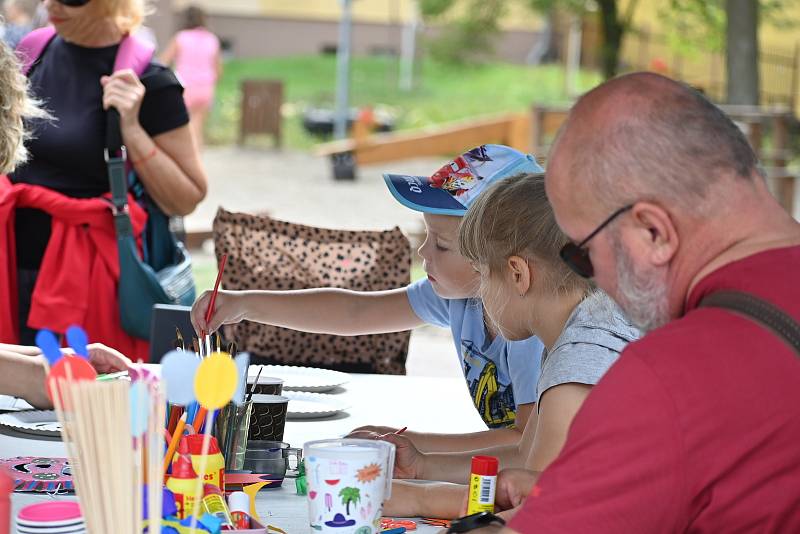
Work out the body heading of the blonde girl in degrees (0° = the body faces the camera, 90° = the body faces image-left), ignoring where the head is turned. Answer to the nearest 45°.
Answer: approximately 90°

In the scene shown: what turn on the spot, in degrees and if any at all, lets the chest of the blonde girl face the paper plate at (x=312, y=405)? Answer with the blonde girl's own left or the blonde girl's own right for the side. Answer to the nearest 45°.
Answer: approximately 45° to the blonde girl's own right

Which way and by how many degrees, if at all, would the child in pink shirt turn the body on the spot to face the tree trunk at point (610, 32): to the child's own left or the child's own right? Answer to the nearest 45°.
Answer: approximately 90° to the child's own right

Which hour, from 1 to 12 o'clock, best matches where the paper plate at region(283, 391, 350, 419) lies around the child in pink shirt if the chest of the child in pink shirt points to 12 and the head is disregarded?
The paper plate is roughly at 6 o'clock from the child in pink shirt.

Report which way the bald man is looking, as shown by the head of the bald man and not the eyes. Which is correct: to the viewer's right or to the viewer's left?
to the viewer's left

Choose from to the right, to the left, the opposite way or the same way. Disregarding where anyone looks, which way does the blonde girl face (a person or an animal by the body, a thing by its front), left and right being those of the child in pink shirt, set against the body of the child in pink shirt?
to the left

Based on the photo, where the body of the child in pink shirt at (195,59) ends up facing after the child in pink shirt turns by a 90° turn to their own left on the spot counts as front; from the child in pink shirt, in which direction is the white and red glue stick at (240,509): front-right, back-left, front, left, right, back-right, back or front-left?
left

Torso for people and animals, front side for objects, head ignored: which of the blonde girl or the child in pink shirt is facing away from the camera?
the child in pink shirt

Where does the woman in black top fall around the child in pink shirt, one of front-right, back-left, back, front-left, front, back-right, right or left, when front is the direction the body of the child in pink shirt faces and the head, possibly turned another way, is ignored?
back

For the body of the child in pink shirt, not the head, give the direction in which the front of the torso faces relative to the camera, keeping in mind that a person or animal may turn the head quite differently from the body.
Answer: away from the camera

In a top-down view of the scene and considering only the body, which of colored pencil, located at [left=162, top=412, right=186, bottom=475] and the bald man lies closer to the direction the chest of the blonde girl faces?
the colored pencil

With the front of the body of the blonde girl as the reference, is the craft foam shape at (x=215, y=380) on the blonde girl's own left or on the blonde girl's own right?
on the blonde girl's own left

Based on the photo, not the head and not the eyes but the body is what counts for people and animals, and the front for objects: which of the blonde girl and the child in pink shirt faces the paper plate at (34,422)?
the blonde girl

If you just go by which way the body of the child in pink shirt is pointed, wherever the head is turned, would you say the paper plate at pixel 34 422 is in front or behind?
behind

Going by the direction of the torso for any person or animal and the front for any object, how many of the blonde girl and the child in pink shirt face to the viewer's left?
1
